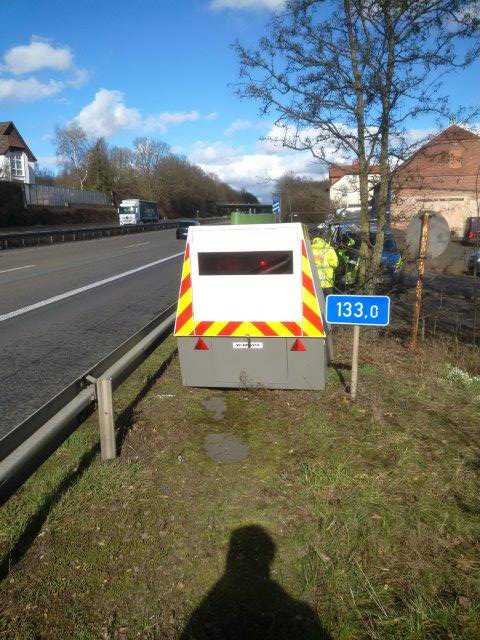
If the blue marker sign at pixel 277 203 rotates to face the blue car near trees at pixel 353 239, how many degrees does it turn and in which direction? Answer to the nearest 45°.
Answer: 0° — it already faces it

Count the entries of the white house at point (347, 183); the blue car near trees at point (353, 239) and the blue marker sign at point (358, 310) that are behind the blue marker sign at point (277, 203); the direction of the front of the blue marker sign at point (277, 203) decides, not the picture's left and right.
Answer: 0

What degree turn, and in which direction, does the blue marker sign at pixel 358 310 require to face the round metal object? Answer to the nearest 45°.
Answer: approximately 135° to its left

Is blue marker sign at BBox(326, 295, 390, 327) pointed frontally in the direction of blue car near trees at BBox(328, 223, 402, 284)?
no

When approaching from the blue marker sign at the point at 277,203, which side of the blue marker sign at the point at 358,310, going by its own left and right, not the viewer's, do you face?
back

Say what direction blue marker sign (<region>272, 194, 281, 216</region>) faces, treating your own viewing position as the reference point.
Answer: facing the viewer

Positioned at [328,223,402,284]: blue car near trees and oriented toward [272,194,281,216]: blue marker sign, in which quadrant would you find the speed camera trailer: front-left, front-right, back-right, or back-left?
back-left

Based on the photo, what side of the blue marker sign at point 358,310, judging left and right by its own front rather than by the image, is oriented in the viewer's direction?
front

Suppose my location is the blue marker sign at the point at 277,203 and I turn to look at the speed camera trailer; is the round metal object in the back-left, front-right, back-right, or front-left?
front-left
